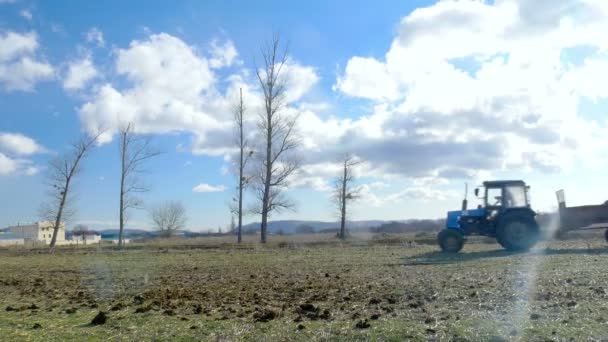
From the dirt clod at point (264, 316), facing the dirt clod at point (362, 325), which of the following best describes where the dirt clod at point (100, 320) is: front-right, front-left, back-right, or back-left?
back-right

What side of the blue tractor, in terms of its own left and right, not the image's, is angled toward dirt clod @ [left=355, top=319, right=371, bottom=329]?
left

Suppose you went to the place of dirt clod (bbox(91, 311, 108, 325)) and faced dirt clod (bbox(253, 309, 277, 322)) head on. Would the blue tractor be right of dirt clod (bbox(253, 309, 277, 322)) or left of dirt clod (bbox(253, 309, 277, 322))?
left

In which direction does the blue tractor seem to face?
to the viewer's left

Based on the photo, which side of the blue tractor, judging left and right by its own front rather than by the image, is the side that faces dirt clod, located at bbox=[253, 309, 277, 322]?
left
